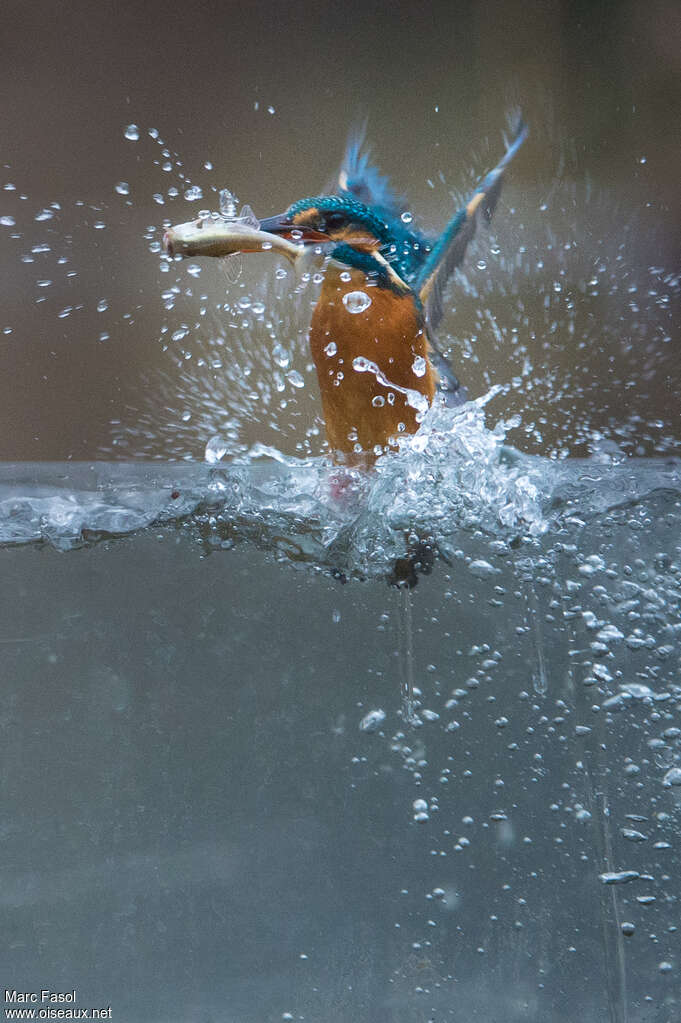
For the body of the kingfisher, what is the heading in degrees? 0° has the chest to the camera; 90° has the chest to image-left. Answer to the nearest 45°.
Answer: approximately 45°
